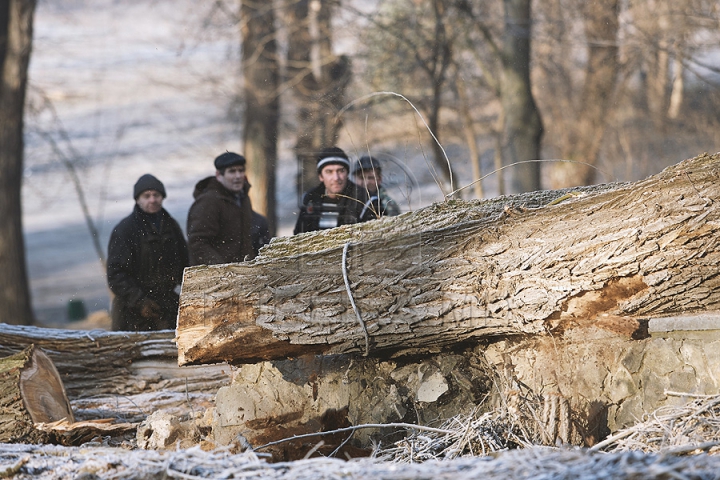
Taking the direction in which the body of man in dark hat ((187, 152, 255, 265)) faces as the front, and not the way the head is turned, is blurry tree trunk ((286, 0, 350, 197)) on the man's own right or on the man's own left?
on the man's own left

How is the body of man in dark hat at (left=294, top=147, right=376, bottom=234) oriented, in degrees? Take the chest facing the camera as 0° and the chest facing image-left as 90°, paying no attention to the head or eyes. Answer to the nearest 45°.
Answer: approximately 0°

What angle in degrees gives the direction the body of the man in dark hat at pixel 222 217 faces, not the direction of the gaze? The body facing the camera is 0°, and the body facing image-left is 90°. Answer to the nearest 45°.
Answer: approximately 315°

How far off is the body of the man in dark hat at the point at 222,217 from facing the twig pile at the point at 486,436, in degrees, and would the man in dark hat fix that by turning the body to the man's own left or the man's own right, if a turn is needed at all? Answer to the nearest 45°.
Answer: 0° — they already face it

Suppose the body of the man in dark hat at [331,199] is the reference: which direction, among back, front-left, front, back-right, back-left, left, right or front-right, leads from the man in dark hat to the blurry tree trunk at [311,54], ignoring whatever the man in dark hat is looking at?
back
